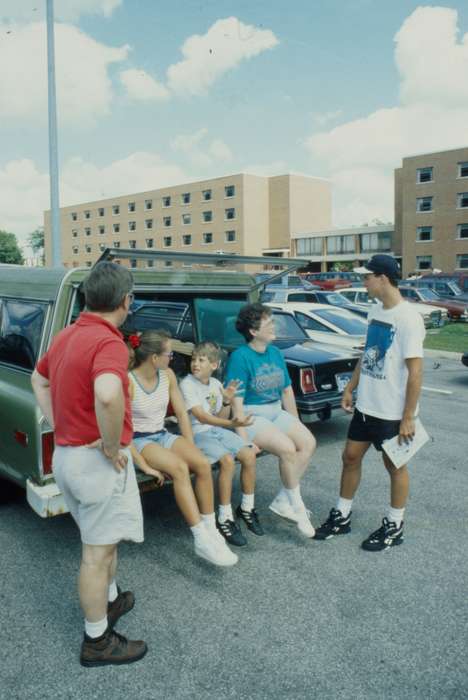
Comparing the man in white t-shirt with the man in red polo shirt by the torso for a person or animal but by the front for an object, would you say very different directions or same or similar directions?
very different directions

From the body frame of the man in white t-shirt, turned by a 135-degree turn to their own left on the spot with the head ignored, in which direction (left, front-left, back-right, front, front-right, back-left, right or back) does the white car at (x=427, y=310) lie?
left

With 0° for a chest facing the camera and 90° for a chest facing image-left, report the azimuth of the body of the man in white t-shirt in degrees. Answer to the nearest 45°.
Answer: approximately 45°

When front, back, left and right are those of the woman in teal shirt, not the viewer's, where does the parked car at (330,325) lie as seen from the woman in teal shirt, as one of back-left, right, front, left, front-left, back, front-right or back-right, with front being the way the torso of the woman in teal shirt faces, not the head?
back-left

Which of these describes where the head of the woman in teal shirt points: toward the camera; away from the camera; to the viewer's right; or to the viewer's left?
to the viewer's right

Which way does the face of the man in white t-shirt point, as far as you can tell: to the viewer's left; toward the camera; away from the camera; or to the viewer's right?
to the viewer's left

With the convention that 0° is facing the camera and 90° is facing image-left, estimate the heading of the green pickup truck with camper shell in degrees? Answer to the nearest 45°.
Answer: approximately 135°

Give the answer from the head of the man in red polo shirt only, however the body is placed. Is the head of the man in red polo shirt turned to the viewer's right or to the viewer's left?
to the viewer's right

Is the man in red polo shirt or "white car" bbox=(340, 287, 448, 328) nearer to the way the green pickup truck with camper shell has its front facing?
the white car

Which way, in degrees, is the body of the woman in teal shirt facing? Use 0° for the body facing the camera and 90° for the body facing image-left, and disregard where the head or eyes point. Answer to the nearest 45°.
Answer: approximately 315°
